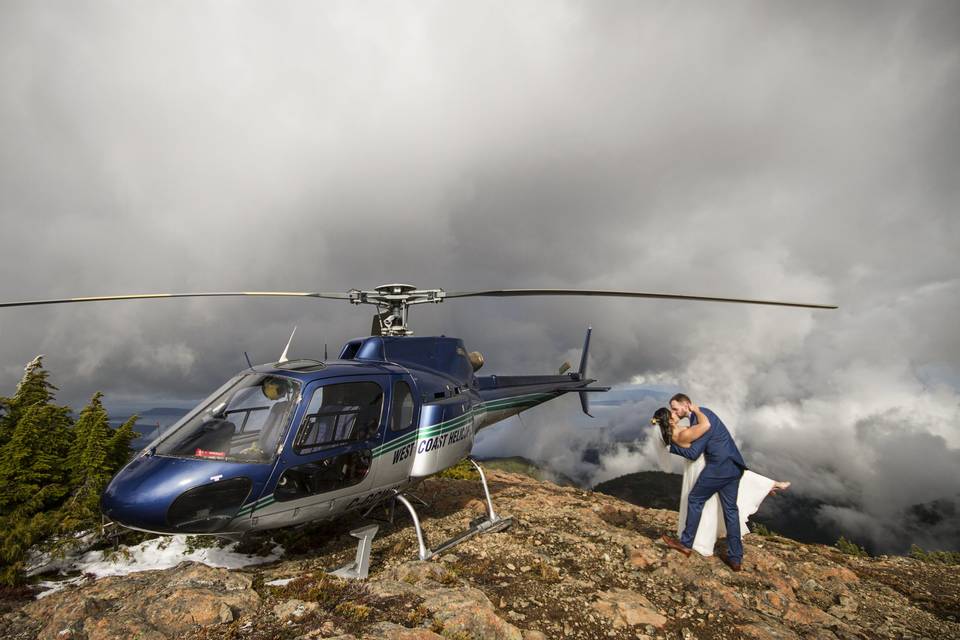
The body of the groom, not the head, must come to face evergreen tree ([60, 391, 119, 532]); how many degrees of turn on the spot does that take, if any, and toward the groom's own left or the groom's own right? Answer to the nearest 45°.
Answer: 0° — they already face it

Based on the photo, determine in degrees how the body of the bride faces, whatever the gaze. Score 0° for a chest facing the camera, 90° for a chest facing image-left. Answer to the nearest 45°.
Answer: approximately 270°

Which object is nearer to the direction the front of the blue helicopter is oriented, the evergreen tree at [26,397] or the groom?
the evergreen tree

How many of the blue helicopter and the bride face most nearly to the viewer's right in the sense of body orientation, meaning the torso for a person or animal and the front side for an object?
1

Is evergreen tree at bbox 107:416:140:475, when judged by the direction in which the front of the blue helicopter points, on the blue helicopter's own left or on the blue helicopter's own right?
on the blue helicopter's own right

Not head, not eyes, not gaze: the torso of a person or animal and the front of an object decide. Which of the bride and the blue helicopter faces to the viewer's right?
the bride

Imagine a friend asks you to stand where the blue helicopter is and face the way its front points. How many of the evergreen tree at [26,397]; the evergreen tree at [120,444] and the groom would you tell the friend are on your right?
2

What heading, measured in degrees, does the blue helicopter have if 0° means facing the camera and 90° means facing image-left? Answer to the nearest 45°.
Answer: approximately 45°

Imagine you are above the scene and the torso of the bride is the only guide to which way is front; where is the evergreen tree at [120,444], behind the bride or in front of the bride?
behind

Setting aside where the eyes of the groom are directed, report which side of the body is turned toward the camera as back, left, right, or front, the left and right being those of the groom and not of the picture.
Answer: left

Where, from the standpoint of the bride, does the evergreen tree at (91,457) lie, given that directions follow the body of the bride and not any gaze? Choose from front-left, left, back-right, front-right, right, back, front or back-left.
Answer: back
